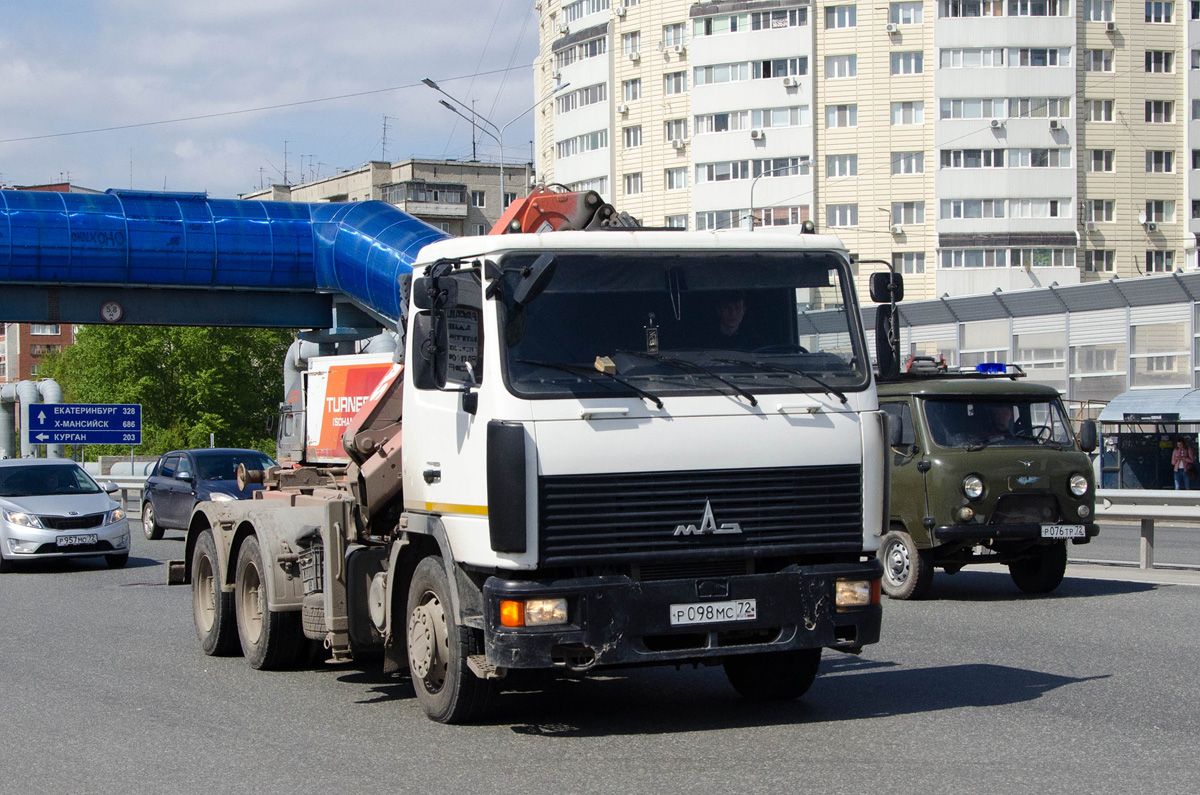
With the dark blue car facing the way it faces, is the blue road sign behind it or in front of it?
behind

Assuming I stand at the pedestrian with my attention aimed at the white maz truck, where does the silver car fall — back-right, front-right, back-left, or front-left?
front-right

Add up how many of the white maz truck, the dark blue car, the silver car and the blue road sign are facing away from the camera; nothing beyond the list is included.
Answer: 0

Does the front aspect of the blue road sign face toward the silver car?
yes

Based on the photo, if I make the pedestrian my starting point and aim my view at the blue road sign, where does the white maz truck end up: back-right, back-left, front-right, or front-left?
front-left

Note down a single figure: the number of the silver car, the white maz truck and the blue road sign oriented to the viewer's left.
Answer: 0

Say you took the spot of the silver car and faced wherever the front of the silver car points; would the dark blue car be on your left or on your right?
on your left

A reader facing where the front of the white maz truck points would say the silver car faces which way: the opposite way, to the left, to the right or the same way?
the same way

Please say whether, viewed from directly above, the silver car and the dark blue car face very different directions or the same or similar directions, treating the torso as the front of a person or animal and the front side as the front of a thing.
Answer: same or similar directions

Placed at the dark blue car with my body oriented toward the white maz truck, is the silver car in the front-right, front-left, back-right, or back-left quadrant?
front-right

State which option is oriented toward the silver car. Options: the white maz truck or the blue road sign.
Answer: the blue road sign

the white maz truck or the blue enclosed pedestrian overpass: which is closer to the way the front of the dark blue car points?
the white maz truck

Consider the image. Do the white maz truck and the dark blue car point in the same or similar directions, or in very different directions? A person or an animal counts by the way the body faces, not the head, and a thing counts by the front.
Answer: same or similar directions

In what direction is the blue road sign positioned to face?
toward the camera

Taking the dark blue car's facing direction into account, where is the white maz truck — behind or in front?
in front
